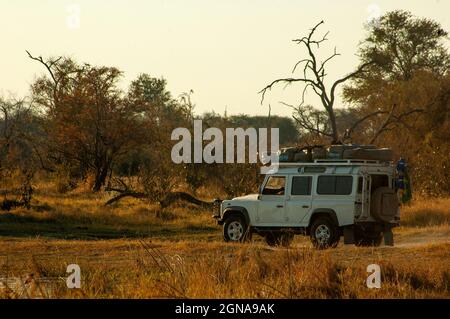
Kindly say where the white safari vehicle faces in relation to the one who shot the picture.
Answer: facing away from the viewer and to the left of the viewer

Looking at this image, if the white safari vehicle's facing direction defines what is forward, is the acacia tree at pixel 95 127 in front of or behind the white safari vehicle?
in front

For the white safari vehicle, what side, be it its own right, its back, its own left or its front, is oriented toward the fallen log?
front
